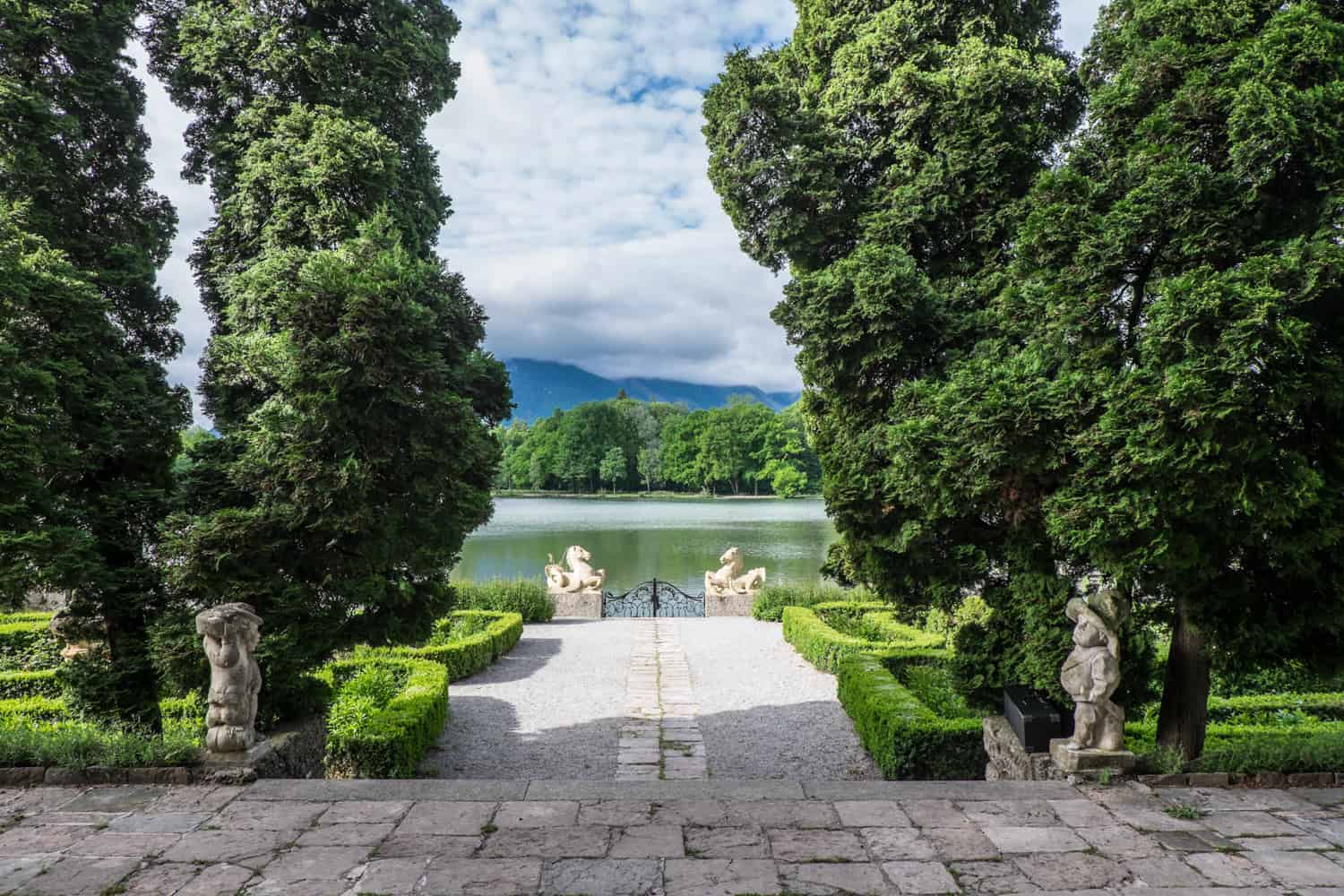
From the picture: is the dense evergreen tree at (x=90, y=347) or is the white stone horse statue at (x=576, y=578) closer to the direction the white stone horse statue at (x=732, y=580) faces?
the white stone horse statue

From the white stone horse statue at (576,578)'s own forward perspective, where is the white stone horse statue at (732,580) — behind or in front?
in front

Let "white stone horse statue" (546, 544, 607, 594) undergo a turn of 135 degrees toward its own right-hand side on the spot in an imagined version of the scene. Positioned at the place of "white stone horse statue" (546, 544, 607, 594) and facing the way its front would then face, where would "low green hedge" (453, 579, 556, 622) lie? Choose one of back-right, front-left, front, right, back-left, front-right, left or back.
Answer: front

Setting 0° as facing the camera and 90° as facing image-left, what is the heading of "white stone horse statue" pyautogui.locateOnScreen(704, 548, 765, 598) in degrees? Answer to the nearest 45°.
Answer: approximately 90°

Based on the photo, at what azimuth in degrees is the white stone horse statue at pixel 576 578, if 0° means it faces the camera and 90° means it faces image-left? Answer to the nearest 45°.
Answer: approximately 270°

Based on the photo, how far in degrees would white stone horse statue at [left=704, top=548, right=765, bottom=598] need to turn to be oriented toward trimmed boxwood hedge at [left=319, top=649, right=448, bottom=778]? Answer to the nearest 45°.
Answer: approximately 90° to its left

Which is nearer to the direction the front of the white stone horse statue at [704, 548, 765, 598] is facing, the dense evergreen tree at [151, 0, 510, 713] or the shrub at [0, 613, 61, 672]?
the shrub

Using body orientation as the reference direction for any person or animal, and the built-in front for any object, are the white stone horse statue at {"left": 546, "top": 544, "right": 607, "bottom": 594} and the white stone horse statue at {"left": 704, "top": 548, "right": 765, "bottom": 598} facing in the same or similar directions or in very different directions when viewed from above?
very different directions

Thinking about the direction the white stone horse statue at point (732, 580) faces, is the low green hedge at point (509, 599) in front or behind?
in front

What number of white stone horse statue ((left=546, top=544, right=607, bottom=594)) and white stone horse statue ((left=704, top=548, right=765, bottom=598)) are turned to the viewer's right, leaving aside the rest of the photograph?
1
